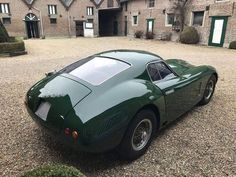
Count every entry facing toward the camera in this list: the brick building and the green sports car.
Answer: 1

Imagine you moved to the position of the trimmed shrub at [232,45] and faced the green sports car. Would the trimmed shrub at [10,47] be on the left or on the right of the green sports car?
right

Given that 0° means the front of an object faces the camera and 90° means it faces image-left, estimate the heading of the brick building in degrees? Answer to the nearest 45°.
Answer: approximately 0°

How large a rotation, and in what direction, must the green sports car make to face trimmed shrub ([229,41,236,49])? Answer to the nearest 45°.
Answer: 0° — it already faces it

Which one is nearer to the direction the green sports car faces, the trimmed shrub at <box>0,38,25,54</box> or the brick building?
the brick building

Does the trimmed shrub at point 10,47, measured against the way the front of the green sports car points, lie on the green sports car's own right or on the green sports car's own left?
on the green sports car's own left

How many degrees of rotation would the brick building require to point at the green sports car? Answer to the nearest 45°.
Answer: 0° — it already faces it

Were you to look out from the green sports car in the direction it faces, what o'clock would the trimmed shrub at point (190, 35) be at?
The trimmed shrub is roughly at 11 o'clock from the green sports car.

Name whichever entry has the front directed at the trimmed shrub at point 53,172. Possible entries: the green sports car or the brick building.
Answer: the brick building

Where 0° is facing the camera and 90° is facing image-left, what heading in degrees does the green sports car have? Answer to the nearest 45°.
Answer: approximately 225°

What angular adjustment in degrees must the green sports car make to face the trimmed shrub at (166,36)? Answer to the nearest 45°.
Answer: approximately 45° to its left
